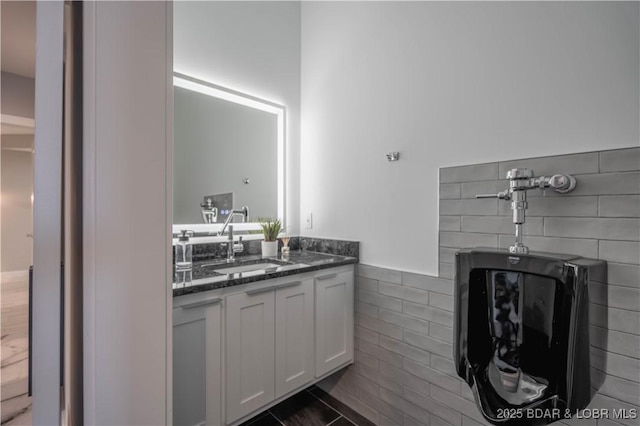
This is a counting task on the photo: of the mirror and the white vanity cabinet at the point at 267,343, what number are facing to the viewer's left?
0

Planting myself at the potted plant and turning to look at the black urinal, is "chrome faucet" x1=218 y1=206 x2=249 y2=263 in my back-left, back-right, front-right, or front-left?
back-right

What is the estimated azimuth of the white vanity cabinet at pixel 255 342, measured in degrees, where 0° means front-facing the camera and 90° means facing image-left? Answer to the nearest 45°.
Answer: approximately 315°

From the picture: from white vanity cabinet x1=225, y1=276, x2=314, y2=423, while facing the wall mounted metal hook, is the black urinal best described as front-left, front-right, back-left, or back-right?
front-right

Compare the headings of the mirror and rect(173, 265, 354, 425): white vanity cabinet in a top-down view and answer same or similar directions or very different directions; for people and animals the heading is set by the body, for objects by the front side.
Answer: same or similar directions

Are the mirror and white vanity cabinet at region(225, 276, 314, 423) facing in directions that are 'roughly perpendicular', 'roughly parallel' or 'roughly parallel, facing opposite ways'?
roughly parallel

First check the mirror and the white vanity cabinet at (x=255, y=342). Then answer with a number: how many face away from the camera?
0

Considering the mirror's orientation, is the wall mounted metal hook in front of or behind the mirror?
in front
